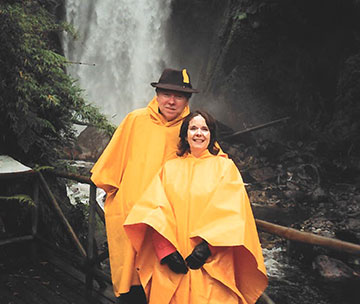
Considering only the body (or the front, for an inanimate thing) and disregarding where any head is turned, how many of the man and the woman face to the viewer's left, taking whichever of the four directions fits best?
0

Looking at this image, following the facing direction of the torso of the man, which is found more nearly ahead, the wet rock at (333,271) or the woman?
the woman

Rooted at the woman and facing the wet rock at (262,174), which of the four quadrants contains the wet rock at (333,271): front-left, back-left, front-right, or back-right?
front-right

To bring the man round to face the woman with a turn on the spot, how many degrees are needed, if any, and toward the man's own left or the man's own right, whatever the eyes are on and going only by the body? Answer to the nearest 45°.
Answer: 0° — they already face them

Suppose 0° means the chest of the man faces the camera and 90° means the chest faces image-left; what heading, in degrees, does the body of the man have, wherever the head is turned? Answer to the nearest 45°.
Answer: approximately 315°

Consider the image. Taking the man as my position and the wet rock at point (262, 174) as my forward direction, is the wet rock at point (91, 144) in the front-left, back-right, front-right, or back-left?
front-left

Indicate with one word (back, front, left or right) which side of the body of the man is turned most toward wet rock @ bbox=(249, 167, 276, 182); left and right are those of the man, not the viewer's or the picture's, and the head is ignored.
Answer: back

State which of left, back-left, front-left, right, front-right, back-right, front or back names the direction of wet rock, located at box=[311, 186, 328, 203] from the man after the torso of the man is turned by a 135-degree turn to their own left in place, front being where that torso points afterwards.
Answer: front-right

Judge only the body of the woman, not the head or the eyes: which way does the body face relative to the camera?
toward the camera

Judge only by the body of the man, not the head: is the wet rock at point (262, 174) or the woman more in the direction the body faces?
the woman

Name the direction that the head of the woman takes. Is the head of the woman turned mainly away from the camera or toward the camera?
toward the camera
